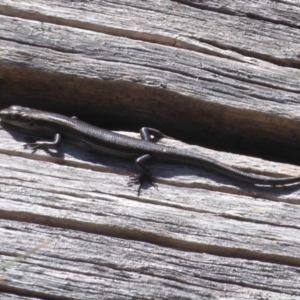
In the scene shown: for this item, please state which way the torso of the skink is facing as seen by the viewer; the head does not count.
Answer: to the viewer's left
